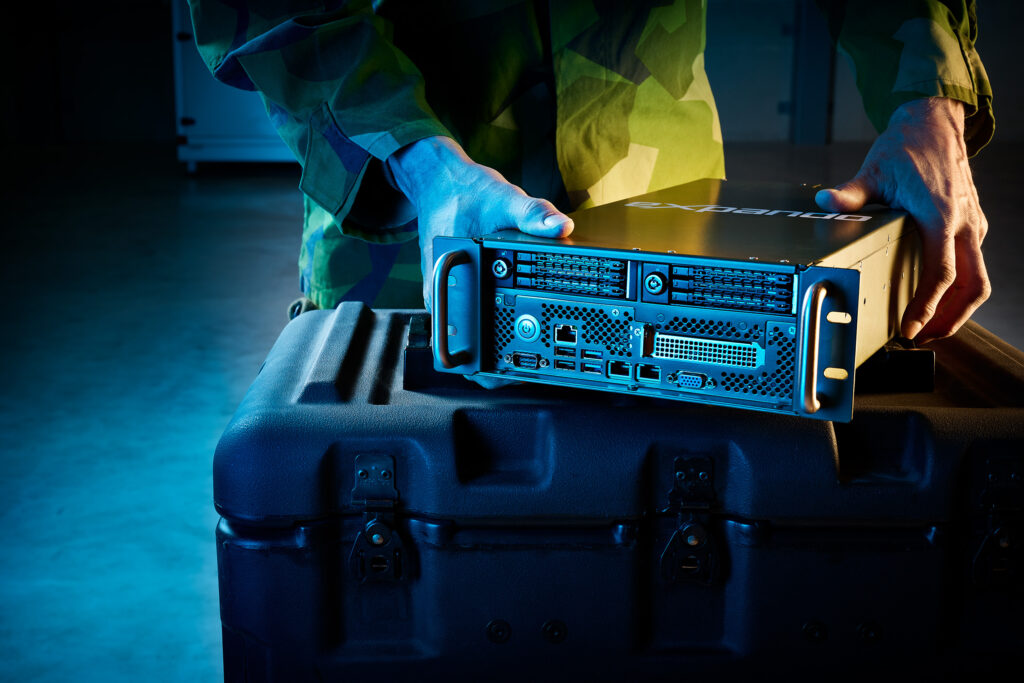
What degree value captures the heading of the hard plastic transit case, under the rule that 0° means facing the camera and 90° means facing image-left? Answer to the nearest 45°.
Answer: approximately 0°
